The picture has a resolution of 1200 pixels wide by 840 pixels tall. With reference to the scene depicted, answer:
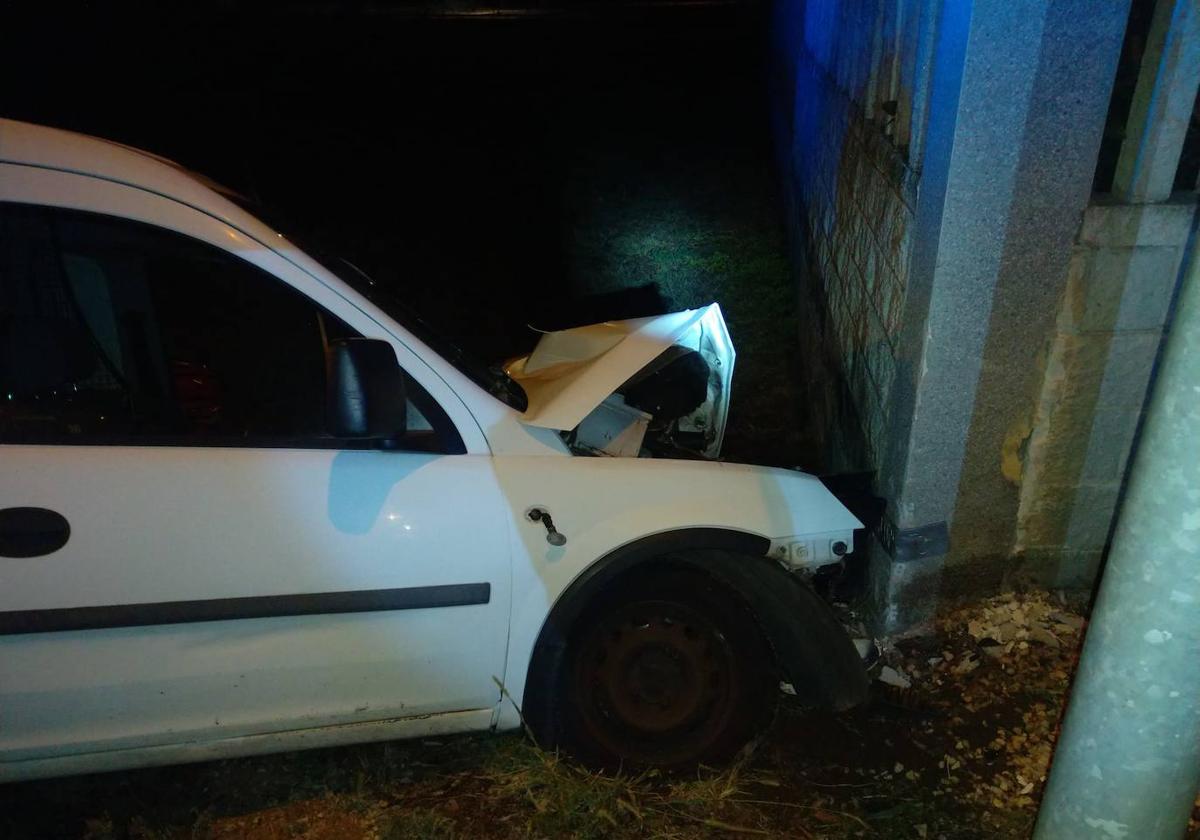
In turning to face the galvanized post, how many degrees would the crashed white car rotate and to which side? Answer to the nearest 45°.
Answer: approximately 45° to its right

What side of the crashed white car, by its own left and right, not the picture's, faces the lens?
right

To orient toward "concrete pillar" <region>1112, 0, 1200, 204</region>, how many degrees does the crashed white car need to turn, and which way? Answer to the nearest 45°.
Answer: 0° — it already faces it

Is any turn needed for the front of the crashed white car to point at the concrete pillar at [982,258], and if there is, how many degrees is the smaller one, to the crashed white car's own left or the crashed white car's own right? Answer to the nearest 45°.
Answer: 0° — it already faces it
